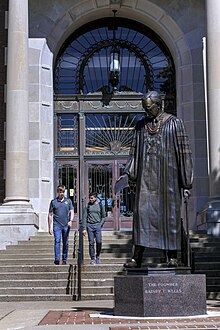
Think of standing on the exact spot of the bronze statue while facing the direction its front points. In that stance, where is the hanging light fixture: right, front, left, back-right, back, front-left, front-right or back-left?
back-right

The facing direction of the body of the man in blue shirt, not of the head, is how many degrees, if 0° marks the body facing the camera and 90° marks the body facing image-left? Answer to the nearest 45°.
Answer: approximately 0°

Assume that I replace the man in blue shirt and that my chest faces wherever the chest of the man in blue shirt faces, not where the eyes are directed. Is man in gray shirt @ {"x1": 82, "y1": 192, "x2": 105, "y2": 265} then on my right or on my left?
on my left

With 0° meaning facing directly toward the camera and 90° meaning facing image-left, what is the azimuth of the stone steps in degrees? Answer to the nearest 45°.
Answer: approximately 0°
